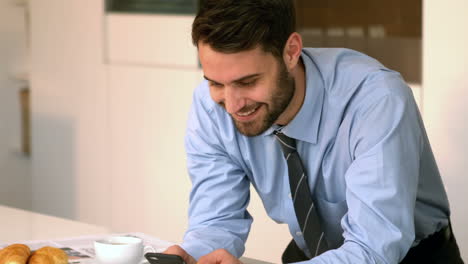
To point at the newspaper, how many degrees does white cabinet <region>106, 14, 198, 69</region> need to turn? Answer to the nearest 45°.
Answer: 0° — it already faces it

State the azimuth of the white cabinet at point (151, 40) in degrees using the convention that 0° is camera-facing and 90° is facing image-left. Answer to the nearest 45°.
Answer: approximately 0°

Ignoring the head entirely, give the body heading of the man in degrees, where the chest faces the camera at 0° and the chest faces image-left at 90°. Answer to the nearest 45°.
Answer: approximately 45°

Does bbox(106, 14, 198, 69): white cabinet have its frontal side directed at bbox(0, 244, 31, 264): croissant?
yes
